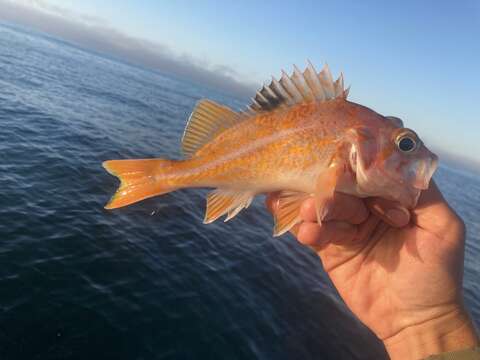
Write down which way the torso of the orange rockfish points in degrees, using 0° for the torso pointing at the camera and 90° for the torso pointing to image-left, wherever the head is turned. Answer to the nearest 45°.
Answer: approximately 270°
